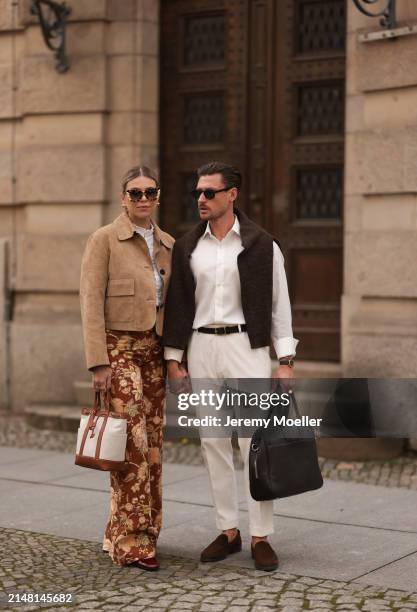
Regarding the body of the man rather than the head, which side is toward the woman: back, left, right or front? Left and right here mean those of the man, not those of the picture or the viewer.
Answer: right

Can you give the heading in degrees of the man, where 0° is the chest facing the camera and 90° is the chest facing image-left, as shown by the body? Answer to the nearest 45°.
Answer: approximately 0°

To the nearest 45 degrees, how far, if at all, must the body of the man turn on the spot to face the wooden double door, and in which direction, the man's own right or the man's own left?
approximately 180°

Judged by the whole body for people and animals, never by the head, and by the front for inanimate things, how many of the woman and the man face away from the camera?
0

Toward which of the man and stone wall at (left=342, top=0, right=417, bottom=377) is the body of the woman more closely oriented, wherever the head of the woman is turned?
the man

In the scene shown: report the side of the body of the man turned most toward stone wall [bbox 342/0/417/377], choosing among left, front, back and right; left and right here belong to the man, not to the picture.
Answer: back

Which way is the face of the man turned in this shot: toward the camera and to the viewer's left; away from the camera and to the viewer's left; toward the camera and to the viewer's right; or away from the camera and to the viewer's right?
toward the camera and to the viewer's left

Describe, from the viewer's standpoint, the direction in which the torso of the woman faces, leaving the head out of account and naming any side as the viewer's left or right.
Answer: facing the viewer and to the right of the viewer
